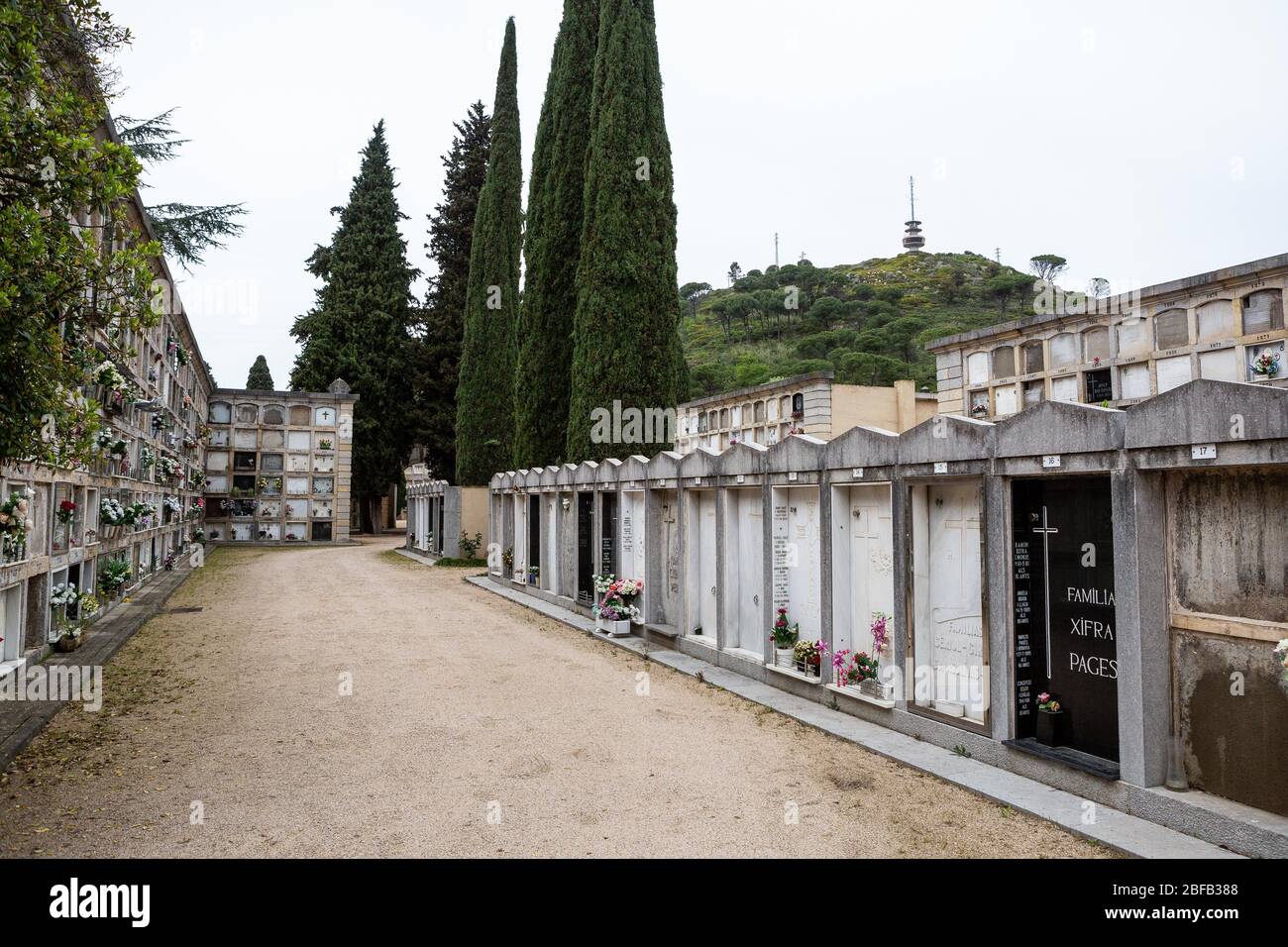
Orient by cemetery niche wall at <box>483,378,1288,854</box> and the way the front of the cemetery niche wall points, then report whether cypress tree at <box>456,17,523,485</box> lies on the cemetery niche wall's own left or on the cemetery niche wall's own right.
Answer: on the cemetery niche wall's own right

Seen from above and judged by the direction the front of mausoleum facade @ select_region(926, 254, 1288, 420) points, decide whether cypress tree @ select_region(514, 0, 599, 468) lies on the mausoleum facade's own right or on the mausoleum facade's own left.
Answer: on the mausoleum facade's own right

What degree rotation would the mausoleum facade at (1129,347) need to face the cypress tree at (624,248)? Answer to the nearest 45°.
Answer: approximately 45° to its right

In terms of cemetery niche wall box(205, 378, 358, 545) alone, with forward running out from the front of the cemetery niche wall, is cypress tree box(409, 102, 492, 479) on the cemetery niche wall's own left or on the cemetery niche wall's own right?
on the cemetery niche wall's own left

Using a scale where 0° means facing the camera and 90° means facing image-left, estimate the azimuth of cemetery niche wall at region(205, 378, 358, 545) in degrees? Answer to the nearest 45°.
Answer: approximately 0°

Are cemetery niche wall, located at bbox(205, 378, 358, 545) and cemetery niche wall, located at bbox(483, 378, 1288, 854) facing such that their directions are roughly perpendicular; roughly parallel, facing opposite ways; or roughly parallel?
roughly perpendicular

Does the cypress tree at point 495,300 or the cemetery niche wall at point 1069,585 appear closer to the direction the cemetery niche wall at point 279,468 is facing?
the cemetery niche wall

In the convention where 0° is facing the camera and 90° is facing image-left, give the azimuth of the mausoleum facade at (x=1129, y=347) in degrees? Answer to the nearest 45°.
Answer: approximately 45°

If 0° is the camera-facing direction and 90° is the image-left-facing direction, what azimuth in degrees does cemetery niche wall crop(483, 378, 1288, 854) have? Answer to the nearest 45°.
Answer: approximately 45°

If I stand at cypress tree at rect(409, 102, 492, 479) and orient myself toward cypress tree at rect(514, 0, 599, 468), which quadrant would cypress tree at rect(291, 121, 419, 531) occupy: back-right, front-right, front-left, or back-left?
back-right
